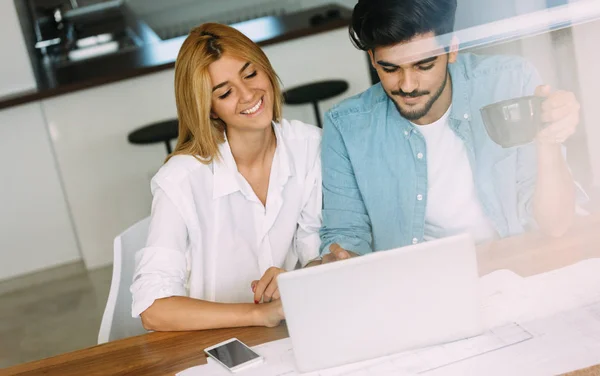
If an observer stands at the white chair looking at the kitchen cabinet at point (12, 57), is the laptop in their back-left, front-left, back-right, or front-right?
back-right

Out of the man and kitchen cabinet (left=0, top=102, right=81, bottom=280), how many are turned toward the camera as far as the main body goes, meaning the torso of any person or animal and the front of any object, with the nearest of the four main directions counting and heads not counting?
2

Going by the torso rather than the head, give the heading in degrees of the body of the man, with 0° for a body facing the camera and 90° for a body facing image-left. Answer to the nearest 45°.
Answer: approximately 0°

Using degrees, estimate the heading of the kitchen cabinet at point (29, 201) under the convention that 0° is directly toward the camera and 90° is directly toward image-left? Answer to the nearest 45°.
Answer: approximately 0°

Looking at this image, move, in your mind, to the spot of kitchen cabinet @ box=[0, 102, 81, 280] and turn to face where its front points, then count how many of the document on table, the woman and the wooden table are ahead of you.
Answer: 3

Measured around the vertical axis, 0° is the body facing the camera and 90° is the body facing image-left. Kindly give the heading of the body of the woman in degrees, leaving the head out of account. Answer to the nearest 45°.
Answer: approximately 315°
